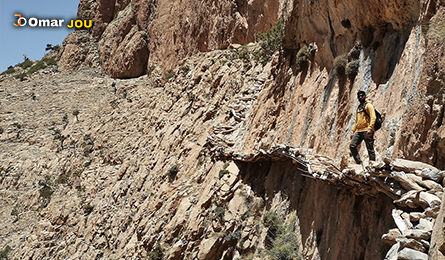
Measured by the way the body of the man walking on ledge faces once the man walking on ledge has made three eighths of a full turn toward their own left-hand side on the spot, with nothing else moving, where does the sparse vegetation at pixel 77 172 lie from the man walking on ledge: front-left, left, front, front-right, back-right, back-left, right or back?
back-left

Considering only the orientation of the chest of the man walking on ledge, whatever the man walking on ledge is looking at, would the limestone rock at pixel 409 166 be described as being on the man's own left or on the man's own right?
on the man's own left

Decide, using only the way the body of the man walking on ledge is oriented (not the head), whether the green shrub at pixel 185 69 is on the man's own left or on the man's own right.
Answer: on the man's own right

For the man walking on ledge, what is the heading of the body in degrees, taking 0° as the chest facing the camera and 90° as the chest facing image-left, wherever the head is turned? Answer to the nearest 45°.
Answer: approximately 45°

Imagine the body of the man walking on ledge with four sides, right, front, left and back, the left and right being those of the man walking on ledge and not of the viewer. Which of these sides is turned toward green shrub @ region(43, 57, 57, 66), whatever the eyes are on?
right

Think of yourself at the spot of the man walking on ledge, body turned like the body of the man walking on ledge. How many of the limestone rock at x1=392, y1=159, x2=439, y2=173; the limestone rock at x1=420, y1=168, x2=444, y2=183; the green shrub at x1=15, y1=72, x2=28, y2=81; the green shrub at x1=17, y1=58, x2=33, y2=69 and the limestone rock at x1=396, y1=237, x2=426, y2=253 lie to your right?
2

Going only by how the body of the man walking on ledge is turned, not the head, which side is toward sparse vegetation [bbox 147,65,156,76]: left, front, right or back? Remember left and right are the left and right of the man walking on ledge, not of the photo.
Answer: right
